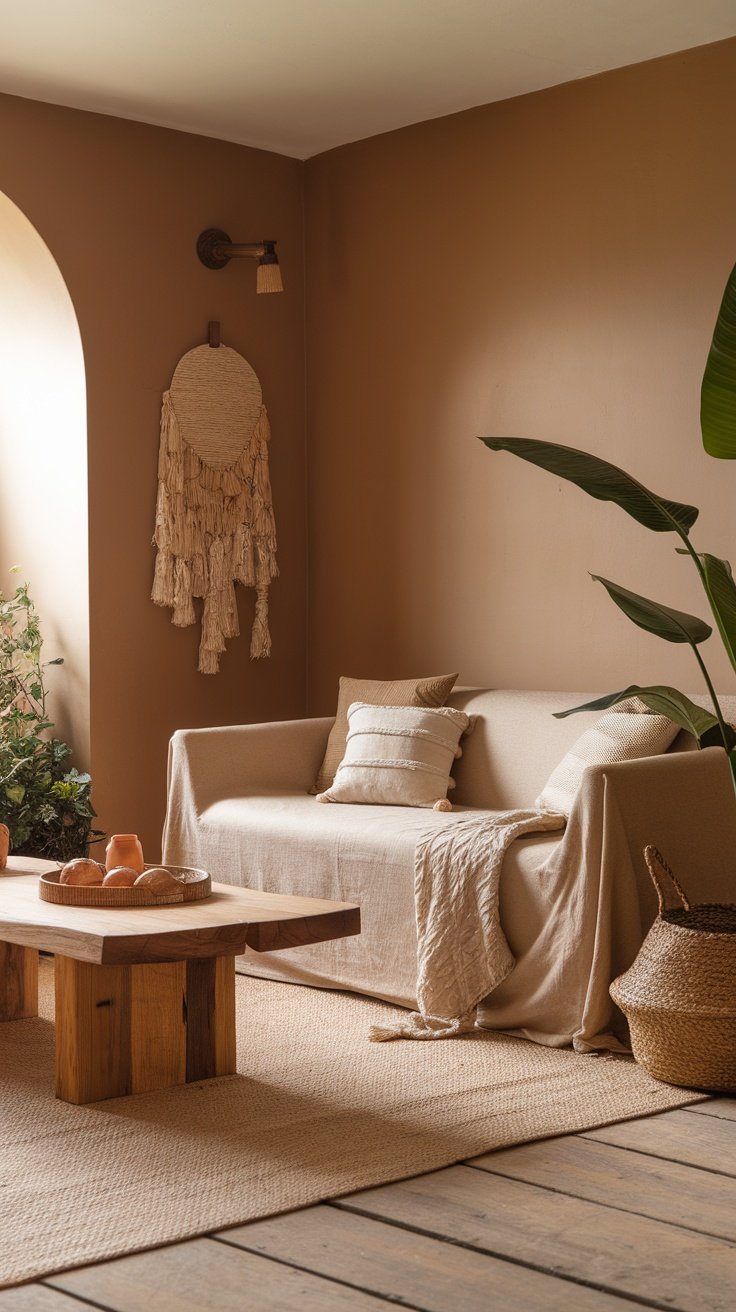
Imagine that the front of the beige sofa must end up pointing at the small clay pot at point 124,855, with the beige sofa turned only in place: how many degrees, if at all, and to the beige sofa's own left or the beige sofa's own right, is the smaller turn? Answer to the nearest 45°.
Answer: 0° — it already faces it

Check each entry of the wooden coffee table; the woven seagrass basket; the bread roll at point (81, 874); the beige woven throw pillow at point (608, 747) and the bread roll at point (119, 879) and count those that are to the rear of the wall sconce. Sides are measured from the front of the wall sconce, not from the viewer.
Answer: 0

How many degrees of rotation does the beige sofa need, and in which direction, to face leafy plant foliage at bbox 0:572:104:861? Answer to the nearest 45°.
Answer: approximately 90° to its right

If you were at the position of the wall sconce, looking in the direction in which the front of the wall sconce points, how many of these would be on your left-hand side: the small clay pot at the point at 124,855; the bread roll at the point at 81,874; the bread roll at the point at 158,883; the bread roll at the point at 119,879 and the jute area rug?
0

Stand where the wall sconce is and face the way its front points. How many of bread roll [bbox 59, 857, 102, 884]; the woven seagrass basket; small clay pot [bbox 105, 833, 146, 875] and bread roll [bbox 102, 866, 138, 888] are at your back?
0

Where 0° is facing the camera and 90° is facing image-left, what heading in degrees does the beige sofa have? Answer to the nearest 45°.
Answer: approximately 45°

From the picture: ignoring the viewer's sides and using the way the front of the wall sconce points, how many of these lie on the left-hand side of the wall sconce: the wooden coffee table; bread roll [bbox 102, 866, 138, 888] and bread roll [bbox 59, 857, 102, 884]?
0

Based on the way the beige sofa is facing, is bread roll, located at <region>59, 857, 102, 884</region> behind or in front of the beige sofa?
in front

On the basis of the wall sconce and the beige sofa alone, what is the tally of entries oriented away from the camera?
0

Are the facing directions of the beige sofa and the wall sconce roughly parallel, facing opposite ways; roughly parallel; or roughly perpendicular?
roughly perpendicular

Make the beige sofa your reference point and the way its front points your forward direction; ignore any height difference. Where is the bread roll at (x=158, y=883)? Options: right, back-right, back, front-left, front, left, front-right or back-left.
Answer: front

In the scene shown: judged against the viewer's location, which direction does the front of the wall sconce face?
facing the viewer and to the right of the viewer

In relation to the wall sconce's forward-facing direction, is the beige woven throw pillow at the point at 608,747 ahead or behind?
ahead
